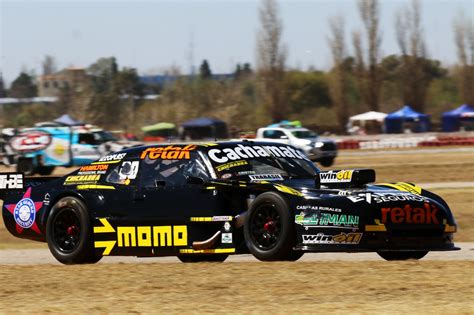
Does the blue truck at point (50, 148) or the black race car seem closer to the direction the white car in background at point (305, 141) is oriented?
the black race car

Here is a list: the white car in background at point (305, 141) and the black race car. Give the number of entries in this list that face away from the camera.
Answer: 0

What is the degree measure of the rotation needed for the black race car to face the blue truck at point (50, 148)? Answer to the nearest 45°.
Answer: approximately 135° to its left

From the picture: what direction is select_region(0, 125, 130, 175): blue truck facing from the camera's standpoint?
to the viewer's right

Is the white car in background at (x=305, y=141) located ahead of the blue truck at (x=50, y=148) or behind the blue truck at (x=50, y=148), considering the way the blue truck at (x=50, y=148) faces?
ahead

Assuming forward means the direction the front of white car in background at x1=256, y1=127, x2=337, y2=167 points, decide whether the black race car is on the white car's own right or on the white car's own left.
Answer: on the white car's own right

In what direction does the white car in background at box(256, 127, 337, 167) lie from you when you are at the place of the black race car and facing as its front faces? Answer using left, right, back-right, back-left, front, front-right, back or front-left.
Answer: back-left

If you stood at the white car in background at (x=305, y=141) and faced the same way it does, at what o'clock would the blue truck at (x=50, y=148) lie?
The blue truck is roughly at 4 o'clock from the white car in background.

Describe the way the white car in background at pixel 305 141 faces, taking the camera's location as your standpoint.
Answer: facing the viewer and to the right of the viewer

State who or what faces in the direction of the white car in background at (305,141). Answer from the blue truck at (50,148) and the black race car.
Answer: the blue truck
